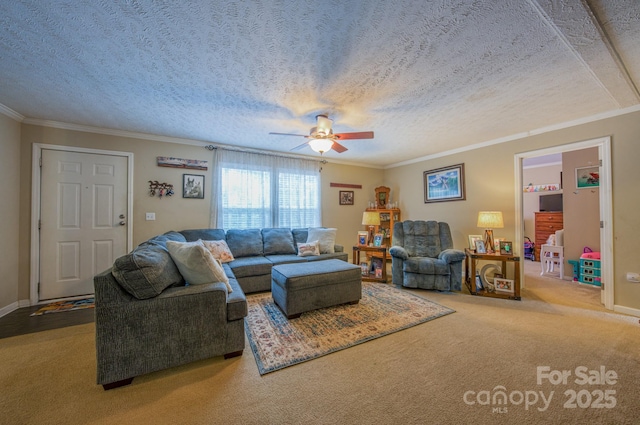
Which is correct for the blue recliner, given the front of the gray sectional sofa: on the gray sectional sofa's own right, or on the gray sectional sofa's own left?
on the gray sectional sofa's own left

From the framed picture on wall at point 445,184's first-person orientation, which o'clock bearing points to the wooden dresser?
The wooden dresser is roughly at 6 o'clock from the framed picture on wall.

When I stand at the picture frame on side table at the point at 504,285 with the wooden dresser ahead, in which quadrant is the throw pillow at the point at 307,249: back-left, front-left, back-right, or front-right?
back-left

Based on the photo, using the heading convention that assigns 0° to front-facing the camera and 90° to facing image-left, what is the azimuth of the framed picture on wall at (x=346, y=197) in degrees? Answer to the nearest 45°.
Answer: approximately 0°

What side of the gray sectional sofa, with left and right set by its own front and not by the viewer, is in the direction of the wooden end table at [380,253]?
left

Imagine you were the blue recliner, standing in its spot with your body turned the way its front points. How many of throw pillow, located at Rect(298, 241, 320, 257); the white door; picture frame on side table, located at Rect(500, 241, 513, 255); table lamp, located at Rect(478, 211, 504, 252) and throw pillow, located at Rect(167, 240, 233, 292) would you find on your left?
2

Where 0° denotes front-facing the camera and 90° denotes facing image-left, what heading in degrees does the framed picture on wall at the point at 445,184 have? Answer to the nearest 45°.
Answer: approximately 45°

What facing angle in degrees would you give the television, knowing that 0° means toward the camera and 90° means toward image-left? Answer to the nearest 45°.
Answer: approximately 45°

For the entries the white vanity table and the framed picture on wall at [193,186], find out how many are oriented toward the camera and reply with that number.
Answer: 1

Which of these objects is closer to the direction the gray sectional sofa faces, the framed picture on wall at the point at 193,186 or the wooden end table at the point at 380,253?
the wooden end table

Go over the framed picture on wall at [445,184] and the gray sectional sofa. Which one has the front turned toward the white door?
the framed picture on wall

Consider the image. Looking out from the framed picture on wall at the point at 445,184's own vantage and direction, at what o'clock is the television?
The television is roughly at 6 o'clock from the framed picture on wall.
